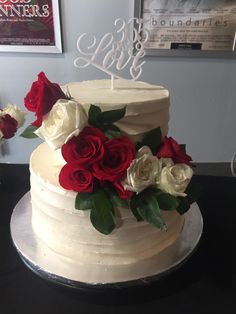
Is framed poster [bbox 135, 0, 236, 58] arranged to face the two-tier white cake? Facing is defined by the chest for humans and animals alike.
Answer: yes

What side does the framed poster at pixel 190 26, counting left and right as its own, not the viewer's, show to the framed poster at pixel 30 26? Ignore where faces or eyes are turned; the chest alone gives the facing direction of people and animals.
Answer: right

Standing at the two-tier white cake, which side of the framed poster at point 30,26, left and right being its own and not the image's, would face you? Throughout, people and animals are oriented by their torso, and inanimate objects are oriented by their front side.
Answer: front

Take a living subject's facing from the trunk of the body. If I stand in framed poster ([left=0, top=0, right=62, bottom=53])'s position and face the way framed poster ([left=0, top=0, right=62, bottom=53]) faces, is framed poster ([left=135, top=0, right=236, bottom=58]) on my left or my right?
on my left

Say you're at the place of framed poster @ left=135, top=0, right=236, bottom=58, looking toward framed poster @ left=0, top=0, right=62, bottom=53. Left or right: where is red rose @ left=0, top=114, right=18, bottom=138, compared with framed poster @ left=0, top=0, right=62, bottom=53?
left

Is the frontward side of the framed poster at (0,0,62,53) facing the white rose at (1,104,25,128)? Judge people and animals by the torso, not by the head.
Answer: yes

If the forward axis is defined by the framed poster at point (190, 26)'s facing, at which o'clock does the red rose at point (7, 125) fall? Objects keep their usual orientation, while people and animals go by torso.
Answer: The red rose is roughly at 1 o'clock from the framed poster.

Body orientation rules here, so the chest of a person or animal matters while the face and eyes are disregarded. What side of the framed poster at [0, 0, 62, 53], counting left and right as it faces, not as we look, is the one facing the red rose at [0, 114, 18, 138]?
front

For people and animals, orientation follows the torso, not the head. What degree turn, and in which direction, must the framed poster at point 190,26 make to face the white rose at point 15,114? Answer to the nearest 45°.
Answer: approximately 45° to its right

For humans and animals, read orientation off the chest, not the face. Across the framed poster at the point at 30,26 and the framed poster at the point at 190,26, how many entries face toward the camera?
2

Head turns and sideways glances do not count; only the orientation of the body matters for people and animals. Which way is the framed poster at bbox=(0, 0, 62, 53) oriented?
toward the camera

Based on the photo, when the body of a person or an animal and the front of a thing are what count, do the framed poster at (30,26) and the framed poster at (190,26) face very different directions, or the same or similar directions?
same or similar directions
